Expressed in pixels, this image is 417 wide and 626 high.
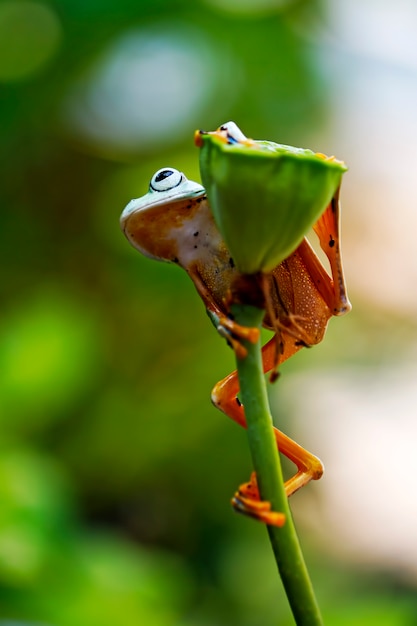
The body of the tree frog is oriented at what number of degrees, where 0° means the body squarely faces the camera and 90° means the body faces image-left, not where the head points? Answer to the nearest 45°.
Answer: approximately 90°
